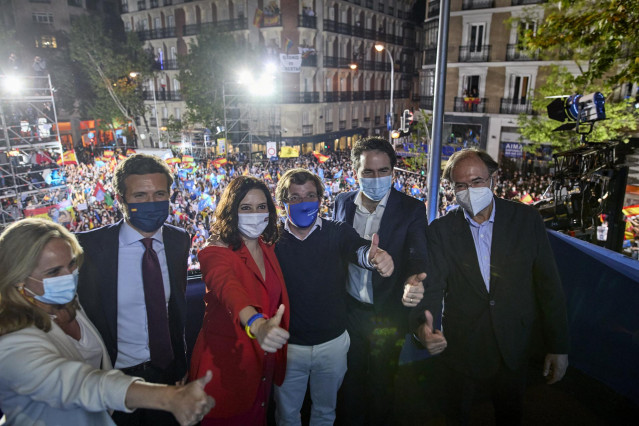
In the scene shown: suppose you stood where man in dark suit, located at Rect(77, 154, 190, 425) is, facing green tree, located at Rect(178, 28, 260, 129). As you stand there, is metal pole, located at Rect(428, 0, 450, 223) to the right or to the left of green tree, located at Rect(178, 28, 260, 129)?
right

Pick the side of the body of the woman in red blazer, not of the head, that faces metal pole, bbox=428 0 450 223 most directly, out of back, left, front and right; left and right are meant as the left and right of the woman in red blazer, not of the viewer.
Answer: left

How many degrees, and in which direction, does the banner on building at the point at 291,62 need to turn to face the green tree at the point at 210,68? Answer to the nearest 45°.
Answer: approximately 45° to its right

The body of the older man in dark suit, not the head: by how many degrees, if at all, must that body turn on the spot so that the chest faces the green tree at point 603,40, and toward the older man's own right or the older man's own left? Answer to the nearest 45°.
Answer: approximately 180°

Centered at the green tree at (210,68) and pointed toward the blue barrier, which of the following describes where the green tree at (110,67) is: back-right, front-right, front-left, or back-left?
back-right

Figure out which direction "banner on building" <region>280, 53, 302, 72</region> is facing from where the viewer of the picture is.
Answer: facing the viewer

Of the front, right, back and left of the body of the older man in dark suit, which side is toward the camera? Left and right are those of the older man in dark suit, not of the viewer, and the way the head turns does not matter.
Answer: front

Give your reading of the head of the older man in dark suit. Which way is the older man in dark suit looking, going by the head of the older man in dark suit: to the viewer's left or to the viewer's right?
to the viewer's left

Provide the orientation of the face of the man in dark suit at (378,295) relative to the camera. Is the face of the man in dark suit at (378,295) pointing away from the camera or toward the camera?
toward the camera

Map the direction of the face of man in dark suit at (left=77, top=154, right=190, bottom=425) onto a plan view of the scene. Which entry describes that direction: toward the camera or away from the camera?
toward the camera

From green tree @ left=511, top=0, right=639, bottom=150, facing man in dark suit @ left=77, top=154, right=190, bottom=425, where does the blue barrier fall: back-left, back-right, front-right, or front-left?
front-left

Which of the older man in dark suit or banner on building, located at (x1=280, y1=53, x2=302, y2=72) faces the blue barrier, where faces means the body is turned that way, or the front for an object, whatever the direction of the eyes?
the banner on building

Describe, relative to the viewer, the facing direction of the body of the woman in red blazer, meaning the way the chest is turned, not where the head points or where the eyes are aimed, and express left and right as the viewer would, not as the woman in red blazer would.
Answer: facing the viewer and to the right of the viewer

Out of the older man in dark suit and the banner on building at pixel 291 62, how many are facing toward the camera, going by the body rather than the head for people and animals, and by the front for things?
2
